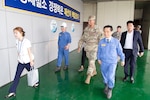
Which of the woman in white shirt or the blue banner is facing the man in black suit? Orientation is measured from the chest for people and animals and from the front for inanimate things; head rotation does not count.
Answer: the blue banner

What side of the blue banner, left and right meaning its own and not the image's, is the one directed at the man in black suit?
front

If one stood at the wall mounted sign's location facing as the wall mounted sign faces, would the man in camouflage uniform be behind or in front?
in front

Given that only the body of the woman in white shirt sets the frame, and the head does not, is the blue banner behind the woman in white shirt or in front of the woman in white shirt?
behind

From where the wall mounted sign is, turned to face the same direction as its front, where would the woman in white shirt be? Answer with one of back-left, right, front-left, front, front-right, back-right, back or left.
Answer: front-right

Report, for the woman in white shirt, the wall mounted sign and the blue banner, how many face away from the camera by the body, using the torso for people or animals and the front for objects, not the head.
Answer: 0

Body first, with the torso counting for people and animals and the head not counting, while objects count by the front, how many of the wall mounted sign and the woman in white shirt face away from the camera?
0

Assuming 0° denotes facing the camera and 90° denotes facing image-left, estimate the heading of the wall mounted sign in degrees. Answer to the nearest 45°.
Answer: approximately 315°
